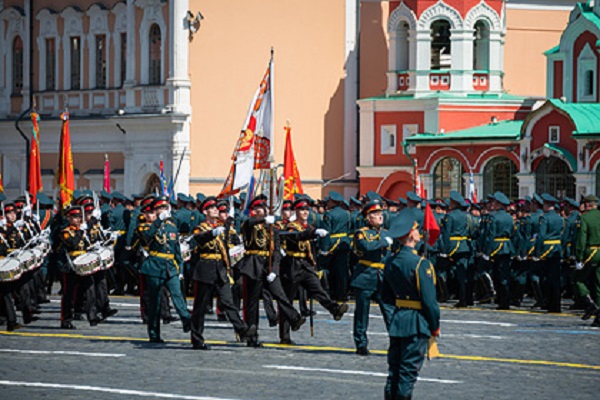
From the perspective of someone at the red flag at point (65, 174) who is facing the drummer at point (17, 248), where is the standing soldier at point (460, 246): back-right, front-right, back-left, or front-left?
back-left

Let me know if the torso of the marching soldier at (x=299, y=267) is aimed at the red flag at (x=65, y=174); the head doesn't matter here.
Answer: no

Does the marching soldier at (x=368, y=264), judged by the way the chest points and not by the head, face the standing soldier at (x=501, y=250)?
no

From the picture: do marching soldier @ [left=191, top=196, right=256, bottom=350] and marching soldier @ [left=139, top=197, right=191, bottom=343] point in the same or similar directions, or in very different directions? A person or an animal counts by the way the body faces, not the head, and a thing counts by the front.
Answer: same or similar directions

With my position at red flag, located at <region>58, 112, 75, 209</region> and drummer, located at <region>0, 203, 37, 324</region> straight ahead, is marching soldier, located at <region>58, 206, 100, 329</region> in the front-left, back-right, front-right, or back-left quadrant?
front-left

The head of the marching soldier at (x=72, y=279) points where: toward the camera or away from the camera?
toward the camera

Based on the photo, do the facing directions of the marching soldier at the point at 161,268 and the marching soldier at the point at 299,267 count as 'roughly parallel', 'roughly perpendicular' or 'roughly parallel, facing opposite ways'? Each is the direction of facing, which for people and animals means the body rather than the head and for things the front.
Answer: roughly parallel

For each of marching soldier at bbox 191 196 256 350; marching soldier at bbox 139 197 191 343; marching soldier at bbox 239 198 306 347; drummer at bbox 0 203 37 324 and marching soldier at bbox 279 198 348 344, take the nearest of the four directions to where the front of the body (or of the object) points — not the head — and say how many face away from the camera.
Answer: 0
